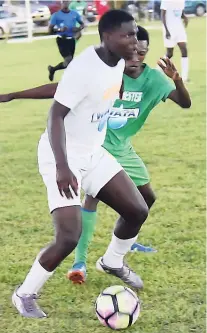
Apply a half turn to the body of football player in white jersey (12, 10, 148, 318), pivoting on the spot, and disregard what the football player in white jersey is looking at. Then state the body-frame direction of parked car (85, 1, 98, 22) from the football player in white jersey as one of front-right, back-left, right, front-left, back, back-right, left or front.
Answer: front-right

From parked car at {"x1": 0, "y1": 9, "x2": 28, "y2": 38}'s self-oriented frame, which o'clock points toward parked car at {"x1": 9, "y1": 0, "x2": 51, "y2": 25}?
parked car at {"x1": 9, "y1": 0, "x2": 51, "y2": 25} is roughly at 8 o'clock from parked car at {"x1": 0, "y1": 9, "x2": 28, "y2": 38}.

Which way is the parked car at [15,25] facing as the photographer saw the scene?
facing the viewer and to the right of the viewer

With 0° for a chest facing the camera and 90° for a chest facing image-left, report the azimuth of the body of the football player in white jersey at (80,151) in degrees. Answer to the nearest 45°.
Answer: approximately 315°

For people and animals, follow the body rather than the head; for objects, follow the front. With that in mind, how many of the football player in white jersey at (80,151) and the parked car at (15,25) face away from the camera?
0

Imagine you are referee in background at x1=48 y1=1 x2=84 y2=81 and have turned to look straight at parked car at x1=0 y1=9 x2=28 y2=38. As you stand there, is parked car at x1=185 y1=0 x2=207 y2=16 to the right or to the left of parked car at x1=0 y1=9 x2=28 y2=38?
right

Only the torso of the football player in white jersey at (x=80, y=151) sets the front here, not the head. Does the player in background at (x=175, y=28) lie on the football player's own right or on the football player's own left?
on the football player's own left
